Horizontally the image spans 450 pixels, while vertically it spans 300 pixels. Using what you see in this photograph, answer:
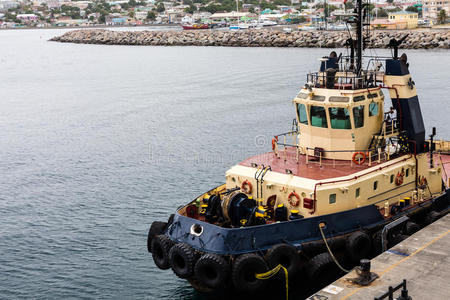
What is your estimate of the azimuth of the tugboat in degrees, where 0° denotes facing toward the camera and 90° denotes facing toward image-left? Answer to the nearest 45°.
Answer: approximately 45°
